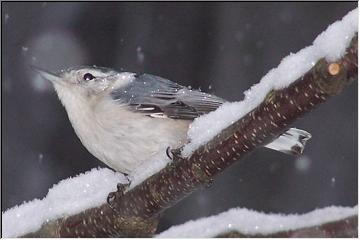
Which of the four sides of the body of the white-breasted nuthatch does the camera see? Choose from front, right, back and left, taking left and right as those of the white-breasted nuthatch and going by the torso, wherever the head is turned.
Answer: left
